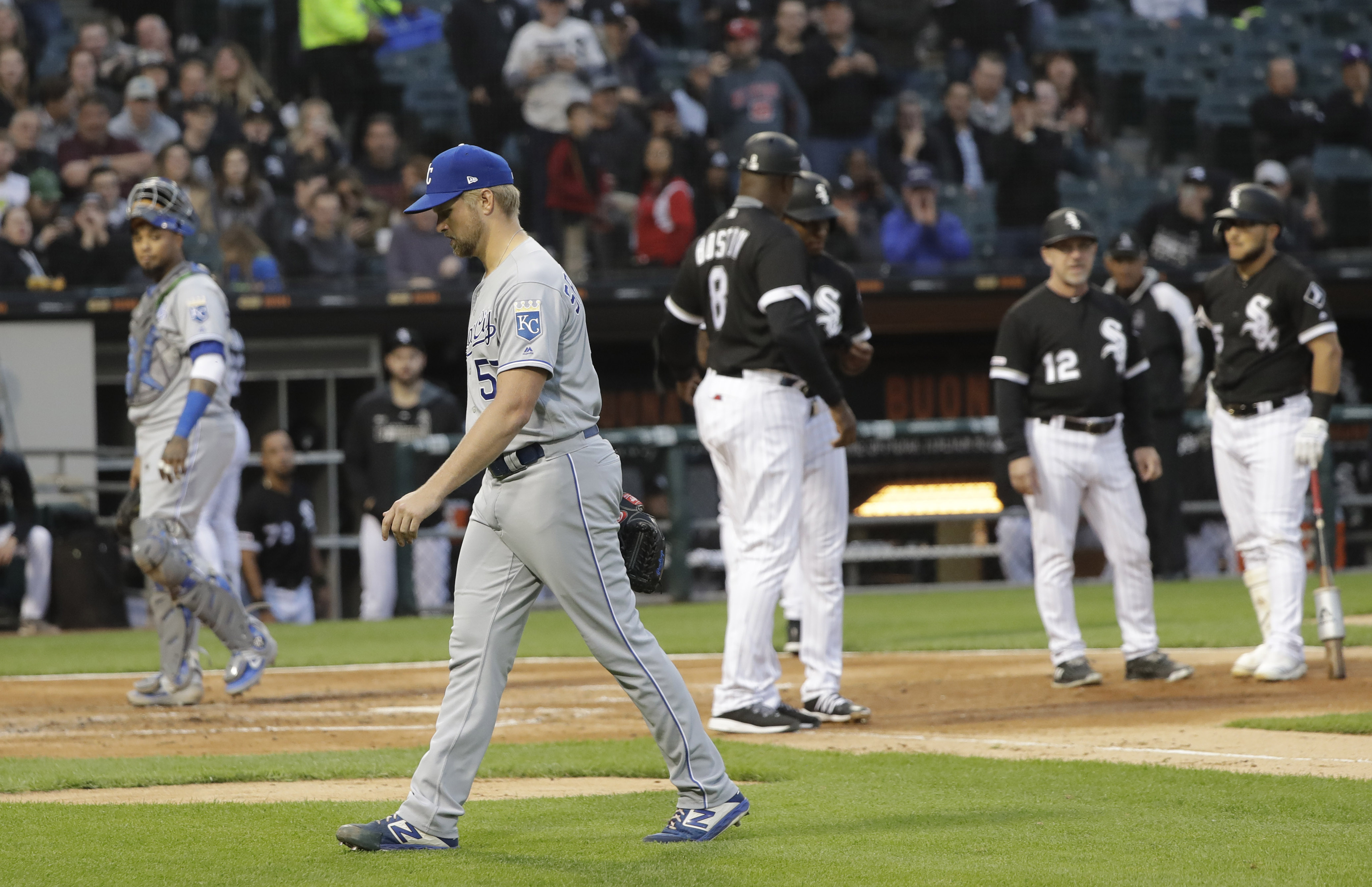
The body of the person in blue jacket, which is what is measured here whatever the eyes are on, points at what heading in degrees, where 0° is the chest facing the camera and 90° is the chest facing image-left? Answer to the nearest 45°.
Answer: approximately 0°

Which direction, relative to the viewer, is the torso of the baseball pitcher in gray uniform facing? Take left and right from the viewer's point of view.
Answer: facing to the left of the viewer

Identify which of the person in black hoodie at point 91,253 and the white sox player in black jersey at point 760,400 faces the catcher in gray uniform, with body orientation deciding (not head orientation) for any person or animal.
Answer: the person in black hoodie

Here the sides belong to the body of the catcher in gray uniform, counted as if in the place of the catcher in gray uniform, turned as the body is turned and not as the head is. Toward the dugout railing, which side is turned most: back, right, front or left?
back

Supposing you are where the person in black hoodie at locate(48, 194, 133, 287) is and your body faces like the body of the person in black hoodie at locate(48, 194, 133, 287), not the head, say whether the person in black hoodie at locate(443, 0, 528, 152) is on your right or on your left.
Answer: on your left

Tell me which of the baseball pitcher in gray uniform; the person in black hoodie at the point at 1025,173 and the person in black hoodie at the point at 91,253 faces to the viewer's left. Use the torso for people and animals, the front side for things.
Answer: the baseball pitcher in gray uniform

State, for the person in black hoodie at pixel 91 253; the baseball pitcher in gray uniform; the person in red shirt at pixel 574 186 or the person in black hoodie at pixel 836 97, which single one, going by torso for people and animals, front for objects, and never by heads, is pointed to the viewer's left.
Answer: the baseball pitcher in gray uniform

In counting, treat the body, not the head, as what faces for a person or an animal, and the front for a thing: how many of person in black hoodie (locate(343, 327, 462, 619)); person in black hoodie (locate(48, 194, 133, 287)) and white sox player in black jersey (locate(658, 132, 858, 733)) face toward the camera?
2

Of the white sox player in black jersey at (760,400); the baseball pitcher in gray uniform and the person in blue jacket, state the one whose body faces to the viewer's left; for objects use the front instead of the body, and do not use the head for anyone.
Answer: the baseball pitcher in gray uniform

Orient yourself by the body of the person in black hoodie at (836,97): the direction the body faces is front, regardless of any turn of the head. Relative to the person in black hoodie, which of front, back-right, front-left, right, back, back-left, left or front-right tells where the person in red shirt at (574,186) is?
front-right

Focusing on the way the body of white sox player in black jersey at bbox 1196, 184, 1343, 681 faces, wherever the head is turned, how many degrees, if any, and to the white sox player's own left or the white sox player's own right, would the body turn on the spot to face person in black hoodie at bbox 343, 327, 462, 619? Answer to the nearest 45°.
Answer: approximately 90° to the white sox player's own right

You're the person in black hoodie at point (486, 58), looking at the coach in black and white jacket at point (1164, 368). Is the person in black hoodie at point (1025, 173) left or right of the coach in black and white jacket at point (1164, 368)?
left
